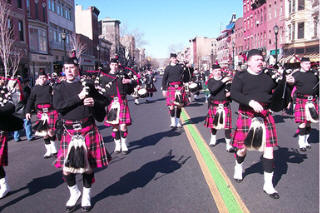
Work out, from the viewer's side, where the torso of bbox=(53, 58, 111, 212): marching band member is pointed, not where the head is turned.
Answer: toward the camera

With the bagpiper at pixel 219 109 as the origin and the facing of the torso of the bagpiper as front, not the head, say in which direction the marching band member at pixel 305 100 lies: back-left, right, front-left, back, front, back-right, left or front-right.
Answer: left

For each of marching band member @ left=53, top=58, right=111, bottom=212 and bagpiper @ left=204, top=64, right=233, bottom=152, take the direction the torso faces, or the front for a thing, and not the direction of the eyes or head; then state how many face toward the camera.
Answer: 2

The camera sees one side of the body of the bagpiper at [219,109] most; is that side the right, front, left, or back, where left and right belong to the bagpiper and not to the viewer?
front

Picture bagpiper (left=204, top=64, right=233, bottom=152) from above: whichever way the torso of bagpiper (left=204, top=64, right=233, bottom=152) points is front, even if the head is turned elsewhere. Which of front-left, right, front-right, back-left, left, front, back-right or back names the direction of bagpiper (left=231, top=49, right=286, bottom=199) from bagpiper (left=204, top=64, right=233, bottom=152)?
front

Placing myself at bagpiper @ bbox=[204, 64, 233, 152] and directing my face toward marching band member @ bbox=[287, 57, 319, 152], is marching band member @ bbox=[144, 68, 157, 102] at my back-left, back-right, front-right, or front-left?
back-left

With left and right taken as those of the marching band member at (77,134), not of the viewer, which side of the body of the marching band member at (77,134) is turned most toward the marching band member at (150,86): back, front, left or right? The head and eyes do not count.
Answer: back

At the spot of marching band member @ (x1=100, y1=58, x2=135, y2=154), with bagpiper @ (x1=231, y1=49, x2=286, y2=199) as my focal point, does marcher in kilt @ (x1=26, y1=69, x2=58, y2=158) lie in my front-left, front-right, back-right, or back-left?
back-right

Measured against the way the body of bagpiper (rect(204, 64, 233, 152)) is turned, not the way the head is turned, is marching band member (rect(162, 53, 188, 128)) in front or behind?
behind

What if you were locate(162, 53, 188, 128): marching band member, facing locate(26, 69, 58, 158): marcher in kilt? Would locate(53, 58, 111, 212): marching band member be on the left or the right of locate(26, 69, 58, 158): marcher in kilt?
left

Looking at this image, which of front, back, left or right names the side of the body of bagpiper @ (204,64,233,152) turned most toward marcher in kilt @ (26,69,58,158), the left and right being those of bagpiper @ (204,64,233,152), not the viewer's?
right

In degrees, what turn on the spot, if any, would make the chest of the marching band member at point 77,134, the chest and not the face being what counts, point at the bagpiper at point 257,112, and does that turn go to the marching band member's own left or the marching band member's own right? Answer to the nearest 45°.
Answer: approximately 90° to the marching band member's own left

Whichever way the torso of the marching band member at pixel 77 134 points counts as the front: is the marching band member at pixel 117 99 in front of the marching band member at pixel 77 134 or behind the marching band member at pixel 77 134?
behind
